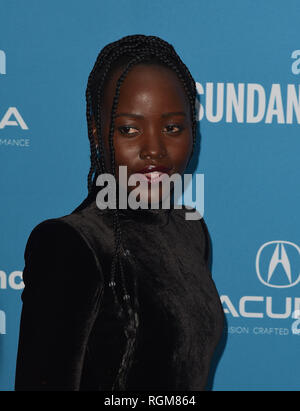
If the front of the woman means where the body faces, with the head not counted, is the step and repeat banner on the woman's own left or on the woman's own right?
on the woman's own left

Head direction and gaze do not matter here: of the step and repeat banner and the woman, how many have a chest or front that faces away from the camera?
0

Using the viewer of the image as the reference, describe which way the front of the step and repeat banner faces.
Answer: facing the viewer

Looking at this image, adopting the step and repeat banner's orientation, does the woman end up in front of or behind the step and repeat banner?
in front

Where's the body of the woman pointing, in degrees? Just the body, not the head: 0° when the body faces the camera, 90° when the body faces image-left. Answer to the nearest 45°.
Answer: approximately 315°
